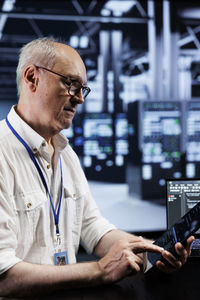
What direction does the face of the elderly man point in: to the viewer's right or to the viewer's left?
to the viewer's right

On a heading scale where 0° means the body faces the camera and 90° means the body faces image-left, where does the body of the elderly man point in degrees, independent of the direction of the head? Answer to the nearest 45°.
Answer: approximately 315°
